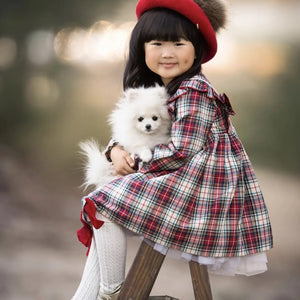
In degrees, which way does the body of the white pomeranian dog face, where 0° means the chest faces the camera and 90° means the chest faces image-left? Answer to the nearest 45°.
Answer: approximately 315°

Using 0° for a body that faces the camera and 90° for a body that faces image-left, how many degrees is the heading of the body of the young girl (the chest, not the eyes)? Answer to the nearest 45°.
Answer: approximately 90°
